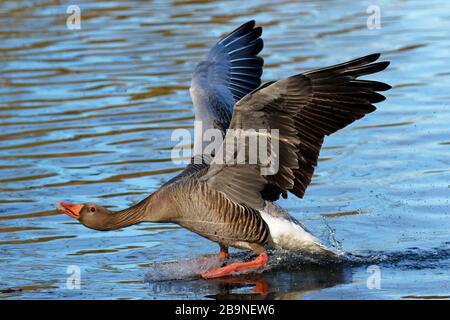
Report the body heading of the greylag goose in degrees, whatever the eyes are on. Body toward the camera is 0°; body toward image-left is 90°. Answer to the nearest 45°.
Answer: approximately 90°
